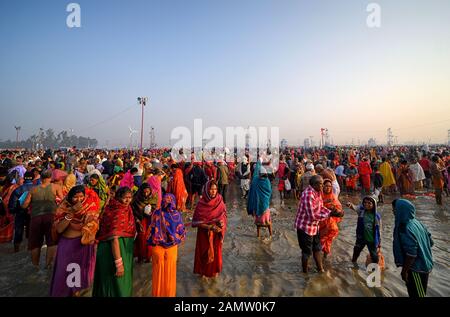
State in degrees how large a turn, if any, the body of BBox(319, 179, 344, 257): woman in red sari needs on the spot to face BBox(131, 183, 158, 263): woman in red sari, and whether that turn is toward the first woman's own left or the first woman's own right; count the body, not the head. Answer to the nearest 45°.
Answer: approximately 90° to the first woman's own right

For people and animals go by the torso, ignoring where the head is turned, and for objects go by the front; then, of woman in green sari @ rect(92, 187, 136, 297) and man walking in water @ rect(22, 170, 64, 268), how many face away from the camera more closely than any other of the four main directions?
1

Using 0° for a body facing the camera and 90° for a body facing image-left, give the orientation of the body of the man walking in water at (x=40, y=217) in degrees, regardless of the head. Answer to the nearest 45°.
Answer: approximately 180°

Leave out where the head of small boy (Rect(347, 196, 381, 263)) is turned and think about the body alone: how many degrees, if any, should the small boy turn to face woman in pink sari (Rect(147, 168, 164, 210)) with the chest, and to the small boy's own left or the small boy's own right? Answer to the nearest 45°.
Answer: approximately 90° to the small boy's own right

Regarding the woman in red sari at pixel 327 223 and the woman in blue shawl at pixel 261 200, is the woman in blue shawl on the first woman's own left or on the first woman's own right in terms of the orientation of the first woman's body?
on the first woman's own right

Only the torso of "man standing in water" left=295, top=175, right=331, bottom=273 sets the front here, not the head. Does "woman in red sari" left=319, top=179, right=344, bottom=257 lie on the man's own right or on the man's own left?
on the man's own left
